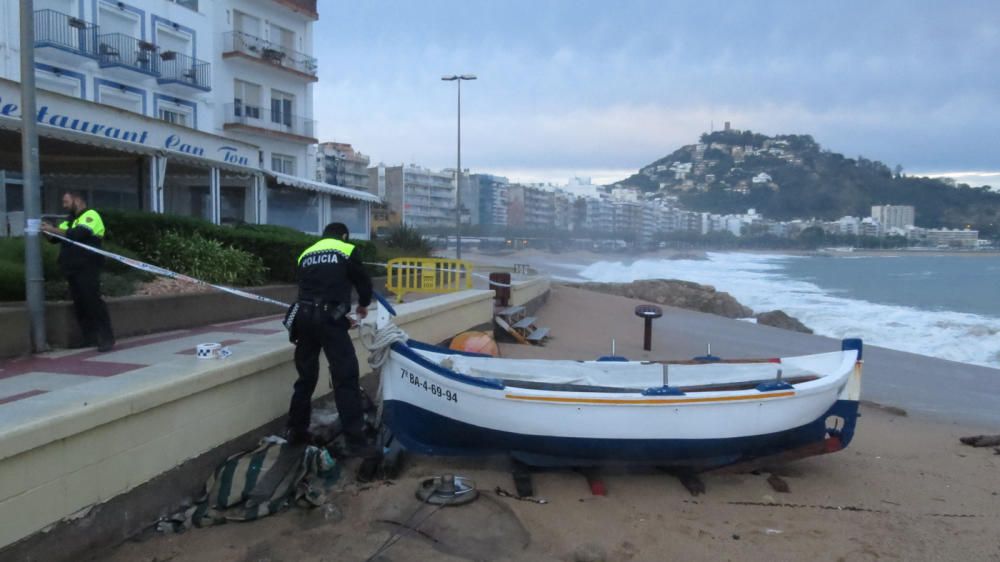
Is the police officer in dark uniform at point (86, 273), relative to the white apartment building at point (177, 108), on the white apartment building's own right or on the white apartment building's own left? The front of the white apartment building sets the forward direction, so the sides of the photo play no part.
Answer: on the white apartment building's own right

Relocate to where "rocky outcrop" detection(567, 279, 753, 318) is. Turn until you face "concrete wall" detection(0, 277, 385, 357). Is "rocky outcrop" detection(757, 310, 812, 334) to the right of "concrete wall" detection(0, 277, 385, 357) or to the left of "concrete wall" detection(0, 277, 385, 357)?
left

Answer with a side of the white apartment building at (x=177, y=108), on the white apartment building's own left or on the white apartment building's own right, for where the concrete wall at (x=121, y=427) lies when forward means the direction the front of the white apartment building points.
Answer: on the white apartment building's own right

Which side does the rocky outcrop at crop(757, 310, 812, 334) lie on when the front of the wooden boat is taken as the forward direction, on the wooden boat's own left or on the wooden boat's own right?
on the wooden boat's own right

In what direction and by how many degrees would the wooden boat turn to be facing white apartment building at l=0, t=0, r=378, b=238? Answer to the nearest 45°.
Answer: approximately 45° to its right

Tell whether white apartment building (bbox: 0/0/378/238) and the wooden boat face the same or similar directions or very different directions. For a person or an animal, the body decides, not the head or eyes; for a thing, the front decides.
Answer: very different directions
